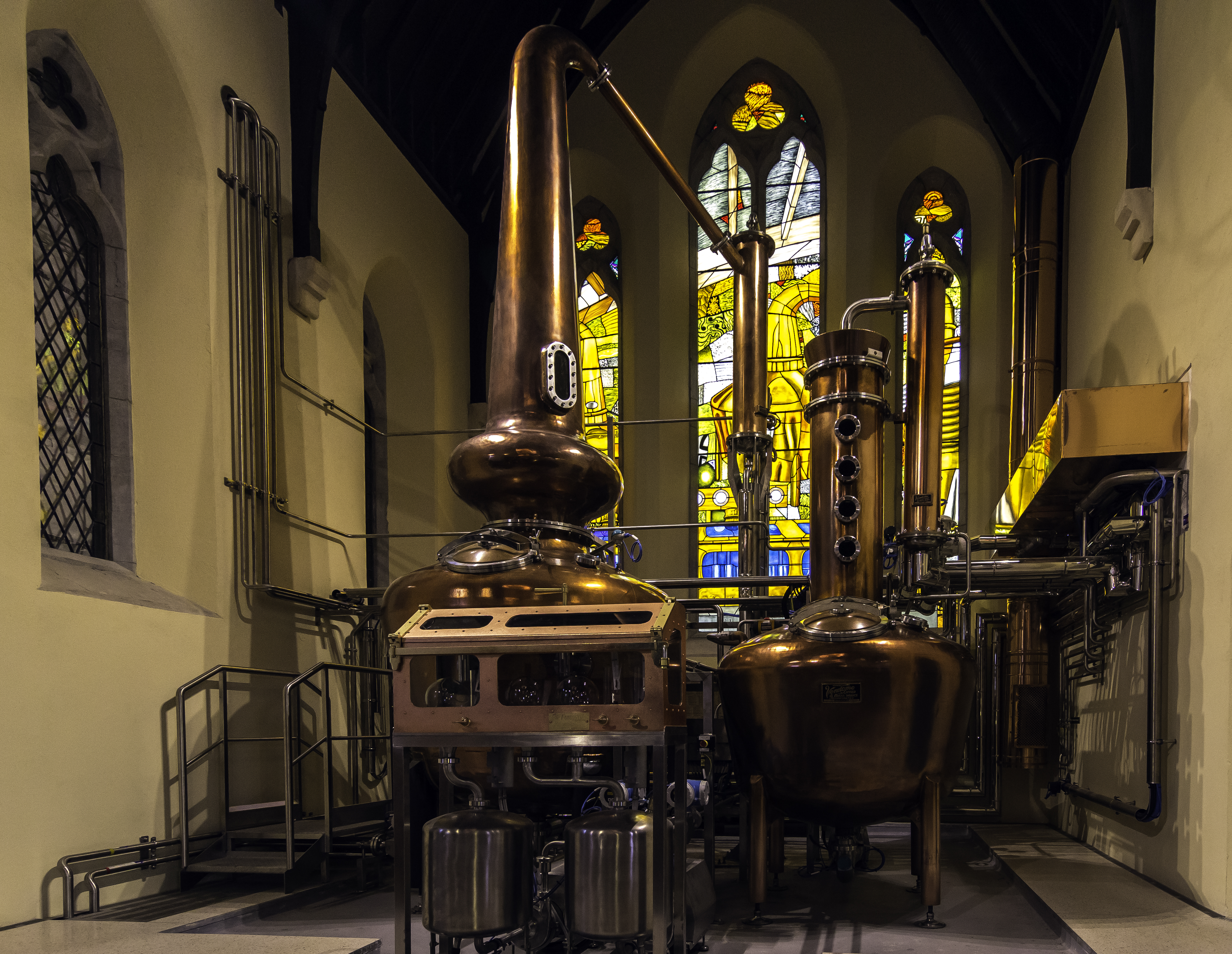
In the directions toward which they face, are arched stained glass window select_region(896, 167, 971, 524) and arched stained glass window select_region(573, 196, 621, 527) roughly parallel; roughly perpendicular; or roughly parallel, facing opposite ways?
roughly parallel

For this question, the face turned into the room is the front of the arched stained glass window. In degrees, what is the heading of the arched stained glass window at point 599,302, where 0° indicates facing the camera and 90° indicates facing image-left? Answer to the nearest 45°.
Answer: approximately 0°

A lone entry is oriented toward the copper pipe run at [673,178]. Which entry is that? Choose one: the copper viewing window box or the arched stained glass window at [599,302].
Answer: the arched stained glass window

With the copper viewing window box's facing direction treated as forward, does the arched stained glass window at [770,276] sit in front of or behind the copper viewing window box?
behind

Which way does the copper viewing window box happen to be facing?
toward the camera

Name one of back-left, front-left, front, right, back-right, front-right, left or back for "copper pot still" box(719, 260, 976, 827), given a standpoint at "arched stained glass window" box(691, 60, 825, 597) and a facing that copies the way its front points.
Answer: front

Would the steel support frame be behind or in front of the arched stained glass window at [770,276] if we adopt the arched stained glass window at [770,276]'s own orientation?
in front

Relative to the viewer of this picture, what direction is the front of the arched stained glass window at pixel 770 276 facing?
facing the viewer

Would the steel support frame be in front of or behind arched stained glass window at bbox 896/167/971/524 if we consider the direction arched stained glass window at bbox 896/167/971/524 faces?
in front

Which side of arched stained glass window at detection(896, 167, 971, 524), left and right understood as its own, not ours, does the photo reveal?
front

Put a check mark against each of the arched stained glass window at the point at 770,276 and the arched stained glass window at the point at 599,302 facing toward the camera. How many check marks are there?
2

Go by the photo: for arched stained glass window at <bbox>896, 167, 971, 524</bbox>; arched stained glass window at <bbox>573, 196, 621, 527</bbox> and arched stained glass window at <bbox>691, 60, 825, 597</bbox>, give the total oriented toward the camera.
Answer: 3

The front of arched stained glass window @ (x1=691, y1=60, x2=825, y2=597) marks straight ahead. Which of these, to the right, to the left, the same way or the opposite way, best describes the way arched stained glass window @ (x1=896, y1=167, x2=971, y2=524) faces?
the same way
